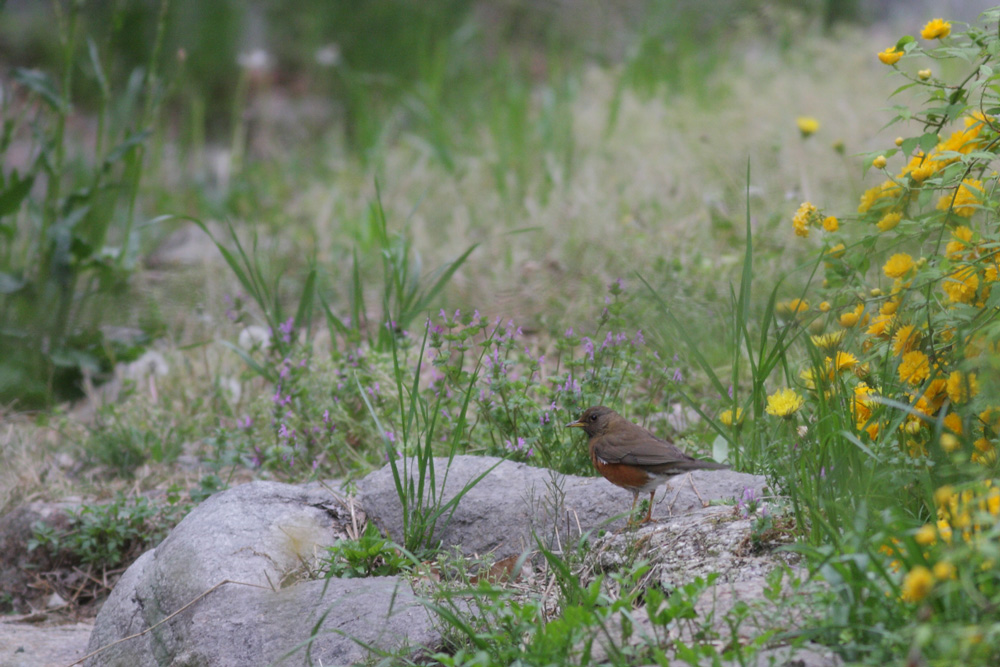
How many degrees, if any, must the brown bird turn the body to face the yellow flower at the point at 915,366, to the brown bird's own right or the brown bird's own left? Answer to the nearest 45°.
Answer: approximately 135° to the brown bird's own left

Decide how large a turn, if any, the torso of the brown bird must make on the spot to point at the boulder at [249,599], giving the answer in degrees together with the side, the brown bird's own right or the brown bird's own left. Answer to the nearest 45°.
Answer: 0° — it already faces it

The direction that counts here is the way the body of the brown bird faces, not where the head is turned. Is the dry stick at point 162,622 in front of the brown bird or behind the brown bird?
in front

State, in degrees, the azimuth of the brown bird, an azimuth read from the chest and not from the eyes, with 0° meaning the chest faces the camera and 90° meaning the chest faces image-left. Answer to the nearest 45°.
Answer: approximately 90°
